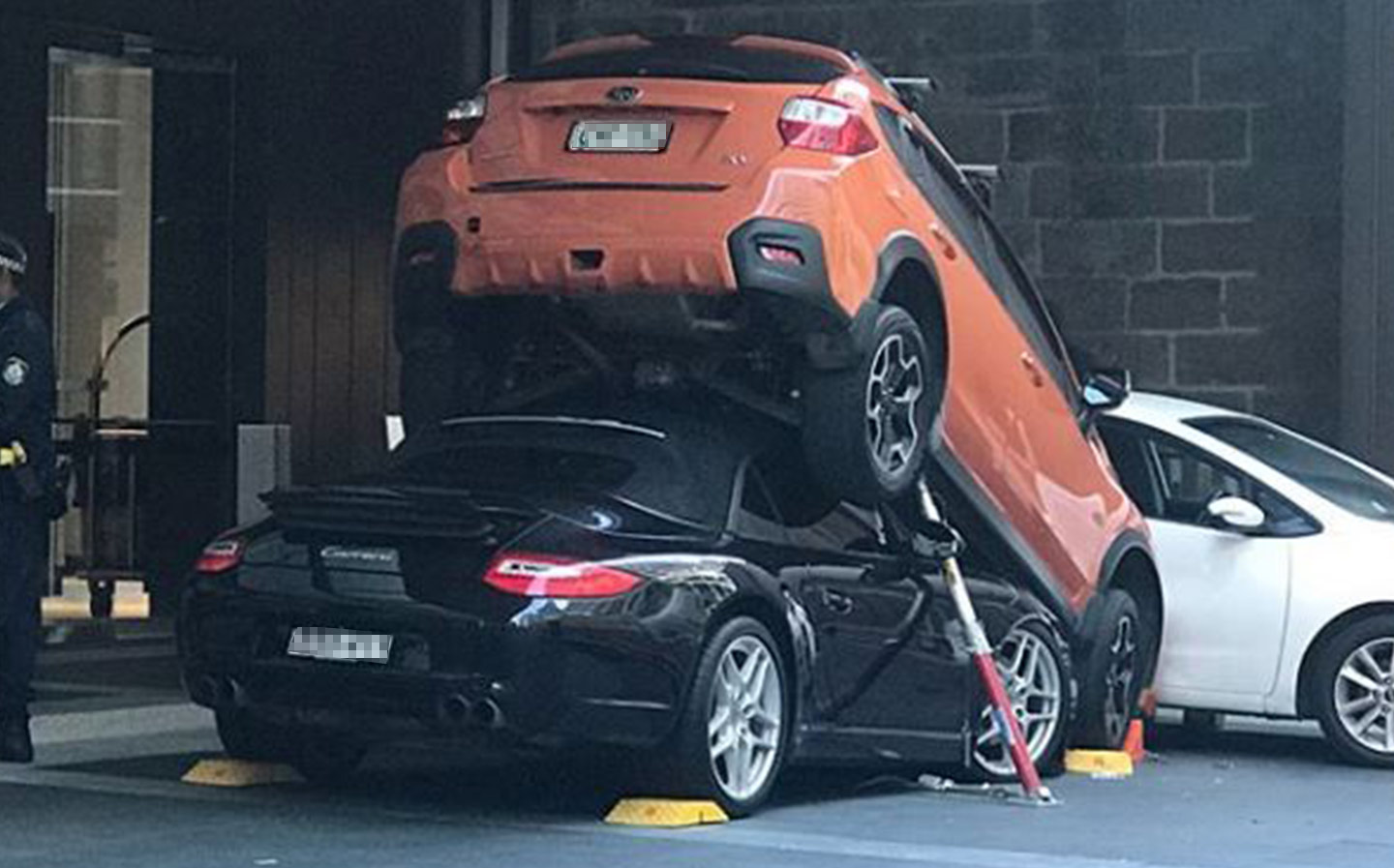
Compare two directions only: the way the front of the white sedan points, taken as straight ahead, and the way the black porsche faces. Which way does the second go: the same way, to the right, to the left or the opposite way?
to the left

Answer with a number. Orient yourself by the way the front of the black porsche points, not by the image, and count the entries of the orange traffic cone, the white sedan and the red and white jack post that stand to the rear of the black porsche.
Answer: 0

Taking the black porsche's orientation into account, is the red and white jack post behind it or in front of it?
in front

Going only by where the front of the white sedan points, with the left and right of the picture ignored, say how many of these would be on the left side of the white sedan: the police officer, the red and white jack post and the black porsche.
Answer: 0

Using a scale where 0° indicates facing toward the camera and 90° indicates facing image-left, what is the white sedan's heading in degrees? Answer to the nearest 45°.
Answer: approximately 315°

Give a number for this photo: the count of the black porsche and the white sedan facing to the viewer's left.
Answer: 0

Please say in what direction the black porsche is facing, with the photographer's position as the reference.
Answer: facing away from the viewer and to the right of the viewer
